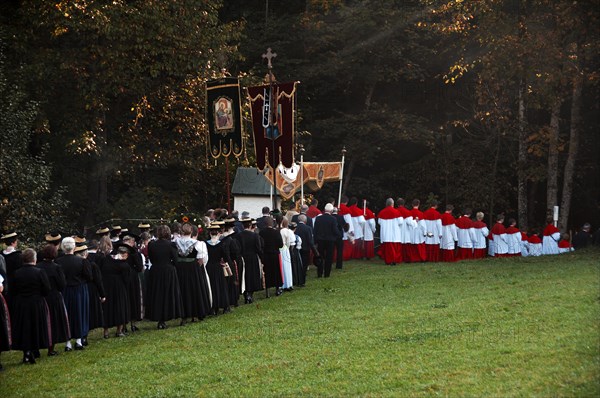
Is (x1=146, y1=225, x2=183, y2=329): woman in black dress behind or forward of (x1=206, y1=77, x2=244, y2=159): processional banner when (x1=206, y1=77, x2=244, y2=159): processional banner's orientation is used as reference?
forward

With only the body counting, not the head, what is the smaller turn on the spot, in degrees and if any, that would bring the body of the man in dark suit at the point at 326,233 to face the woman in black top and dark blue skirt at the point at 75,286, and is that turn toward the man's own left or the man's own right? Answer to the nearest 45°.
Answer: approximately 135° to the man's own left

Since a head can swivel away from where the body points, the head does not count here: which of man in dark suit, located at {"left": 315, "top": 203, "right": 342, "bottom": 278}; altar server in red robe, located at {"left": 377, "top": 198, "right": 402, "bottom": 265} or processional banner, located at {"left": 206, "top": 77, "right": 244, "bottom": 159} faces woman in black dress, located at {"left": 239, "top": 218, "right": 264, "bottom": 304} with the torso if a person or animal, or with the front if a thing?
the processional banner

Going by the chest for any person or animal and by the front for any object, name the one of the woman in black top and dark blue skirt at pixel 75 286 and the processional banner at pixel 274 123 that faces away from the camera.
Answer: the woman in black top and dark blue skirt

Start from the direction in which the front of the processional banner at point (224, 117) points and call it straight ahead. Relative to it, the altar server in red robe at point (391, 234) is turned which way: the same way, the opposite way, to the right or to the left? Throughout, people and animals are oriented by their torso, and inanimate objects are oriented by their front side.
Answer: the opposite way

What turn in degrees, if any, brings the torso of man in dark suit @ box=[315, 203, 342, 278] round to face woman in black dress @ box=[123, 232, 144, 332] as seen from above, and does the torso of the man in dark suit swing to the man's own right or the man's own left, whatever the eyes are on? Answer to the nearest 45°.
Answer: approximately 135° to the man's own left

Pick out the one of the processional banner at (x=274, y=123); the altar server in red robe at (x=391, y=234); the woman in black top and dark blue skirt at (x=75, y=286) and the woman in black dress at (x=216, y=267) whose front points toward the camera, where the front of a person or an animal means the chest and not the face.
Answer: the processional banner

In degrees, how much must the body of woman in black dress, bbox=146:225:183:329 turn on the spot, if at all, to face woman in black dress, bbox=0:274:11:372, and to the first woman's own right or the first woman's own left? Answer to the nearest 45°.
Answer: approximately 135° to the first woman's own left

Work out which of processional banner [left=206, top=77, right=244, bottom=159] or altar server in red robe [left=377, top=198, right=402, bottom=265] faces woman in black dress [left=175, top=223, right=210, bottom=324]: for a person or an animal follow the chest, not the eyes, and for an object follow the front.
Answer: the processional banner

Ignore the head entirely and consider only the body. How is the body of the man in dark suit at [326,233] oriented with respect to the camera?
away from the camera

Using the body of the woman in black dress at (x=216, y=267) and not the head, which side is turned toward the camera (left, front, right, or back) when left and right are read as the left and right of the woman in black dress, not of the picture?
back

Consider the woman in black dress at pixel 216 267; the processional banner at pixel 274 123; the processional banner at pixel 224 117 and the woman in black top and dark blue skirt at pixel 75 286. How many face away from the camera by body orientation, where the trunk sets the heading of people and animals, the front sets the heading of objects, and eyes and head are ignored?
2

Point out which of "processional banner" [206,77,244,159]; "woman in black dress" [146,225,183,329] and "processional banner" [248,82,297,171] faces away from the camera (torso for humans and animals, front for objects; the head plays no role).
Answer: the woman in black dress

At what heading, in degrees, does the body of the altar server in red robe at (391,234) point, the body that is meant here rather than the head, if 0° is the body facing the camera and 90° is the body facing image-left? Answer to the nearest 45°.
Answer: approximately 180°

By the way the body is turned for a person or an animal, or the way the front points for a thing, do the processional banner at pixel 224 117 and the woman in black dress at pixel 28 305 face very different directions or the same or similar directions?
very different directions
